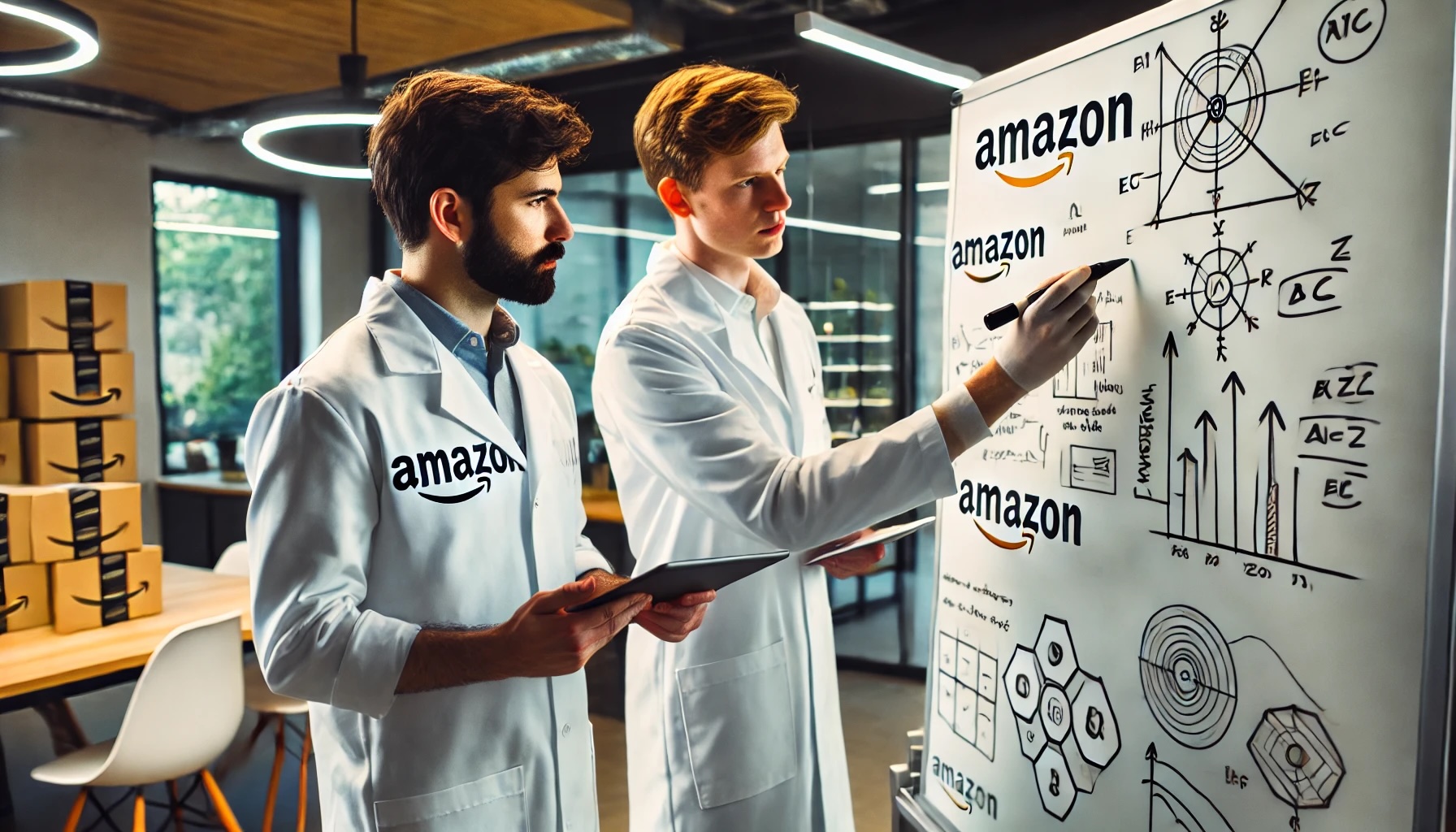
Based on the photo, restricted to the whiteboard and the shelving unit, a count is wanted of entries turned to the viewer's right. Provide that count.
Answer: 0

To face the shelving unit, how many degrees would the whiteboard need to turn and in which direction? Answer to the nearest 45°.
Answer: approximately 90° to its right

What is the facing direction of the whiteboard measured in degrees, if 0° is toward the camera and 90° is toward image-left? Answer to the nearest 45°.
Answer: approximately 45°

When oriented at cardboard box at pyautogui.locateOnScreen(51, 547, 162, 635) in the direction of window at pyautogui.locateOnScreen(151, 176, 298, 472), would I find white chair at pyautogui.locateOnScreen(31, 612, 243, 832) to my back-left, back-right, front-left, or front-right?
back-right

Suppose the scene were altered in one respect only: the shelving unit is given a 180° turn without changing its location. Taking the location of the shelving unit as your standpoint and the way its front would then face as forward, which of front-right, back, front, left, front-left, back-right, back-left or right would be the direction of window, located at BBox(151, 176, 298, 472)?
left

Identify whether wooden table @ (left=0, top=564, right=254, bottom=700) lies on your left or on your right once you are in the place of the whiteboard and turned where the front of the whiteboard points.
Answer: on your right

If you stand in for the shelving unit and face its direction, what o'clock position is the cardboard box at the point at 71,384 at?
The cardboard box is roughly at 2 o'clock from the shelving unit.
